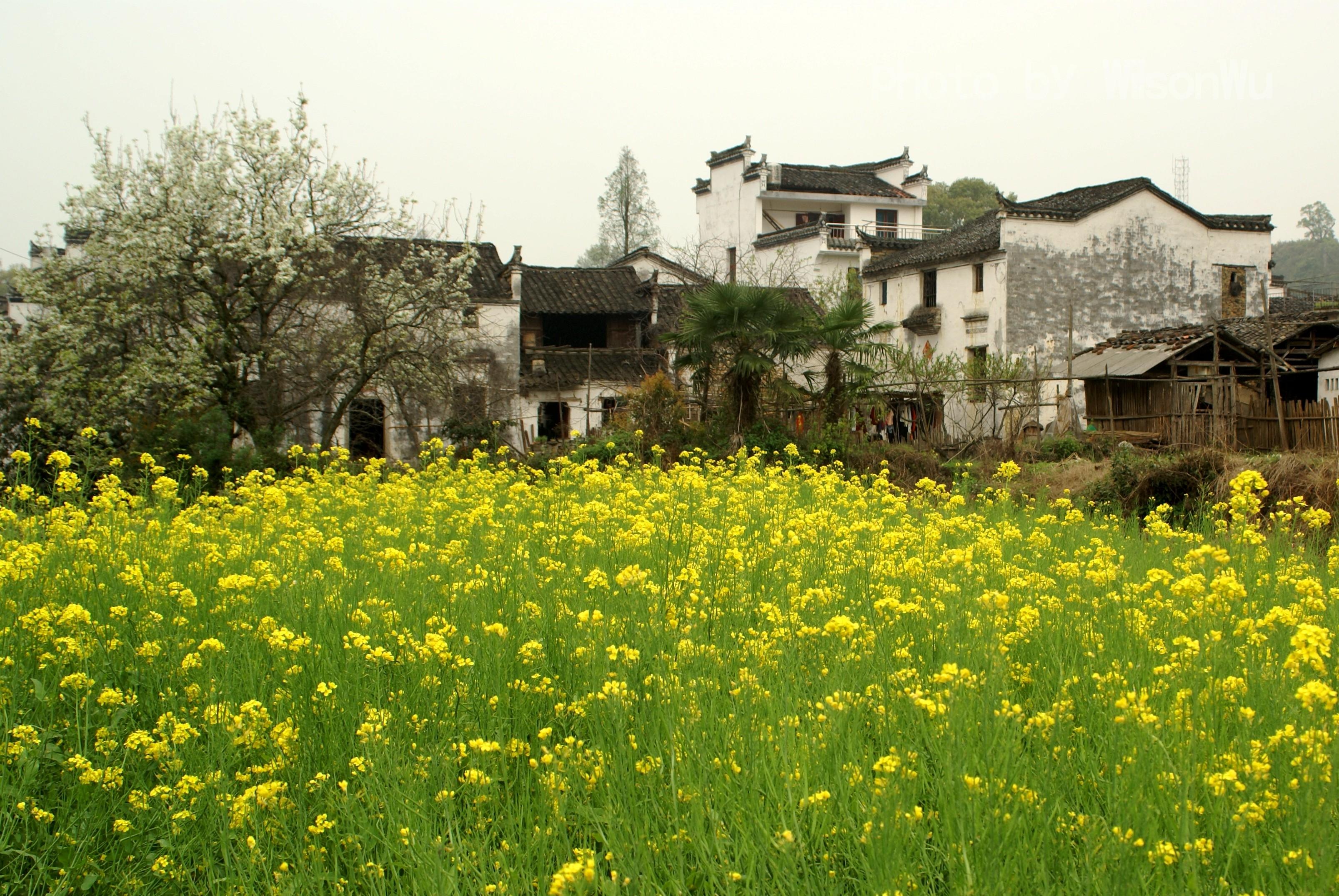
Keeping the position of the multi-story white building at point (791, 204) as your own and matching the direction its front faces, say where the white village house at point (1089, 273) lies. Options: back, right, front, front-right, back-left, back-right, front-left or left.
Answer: front

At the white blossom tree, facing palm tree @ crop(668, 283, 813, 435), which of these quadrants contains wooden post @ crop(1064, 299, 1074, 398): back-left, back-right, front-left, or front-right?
front-left

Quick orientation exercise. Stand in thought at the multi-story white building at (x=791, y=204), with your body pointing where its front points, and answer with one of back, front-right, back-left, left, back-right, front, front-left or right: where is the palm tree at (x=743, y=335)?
front-right

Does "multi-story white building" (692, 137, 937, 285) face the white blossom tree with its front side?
no

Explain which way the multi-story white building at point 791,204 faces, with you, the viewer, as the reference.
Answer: facing the viewer and to the right of the viewer

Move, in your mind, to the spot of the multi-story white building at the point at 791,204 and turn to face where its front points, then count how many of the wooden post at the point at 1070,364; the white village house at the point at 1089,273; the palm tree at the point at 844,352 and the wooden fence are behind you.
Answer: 0

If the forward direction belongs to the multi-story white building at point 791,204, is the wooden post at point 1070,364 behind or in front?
in front

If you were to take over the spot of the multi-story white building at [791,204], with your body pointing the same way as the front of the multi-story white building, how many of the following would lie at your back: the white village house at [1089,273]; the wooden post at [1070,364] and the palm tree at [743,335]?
0

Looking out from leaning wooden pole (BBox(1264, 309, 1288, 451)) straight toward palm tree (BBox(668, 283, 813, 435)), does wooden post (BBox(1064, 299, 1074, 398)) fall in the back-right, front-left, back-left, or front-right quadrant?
front-right

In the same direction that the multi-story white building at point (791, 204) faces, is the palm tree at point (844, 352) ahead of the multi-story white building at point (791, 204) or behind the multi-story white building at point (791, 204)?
ahead

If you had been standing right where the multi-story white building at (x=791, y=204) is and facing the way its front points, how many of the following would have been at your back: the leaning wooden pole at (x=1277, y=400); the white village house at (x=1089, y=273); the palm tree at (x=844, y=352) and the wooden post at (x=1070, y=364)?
0
